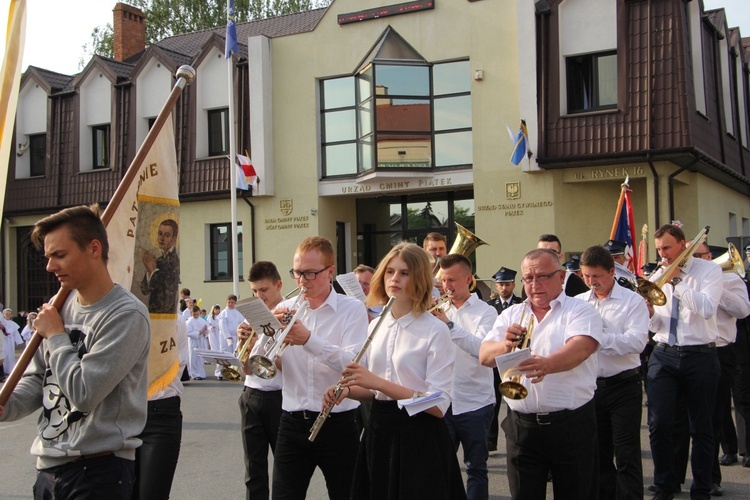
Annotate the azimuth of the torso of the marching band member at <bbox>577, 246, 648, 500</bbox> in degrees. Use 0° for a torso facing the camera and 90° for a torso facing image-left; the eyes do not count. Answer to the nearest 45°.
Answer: approximately 45°

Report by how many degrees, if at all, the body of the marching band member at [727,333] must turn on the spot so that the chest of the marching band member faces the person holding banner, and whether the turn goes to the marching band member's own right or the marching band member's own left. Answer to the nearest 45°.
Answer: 0° — they already face them

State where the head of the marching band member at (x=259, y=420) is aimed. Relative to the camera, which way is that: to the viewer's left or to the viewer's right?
to the viewer's left
